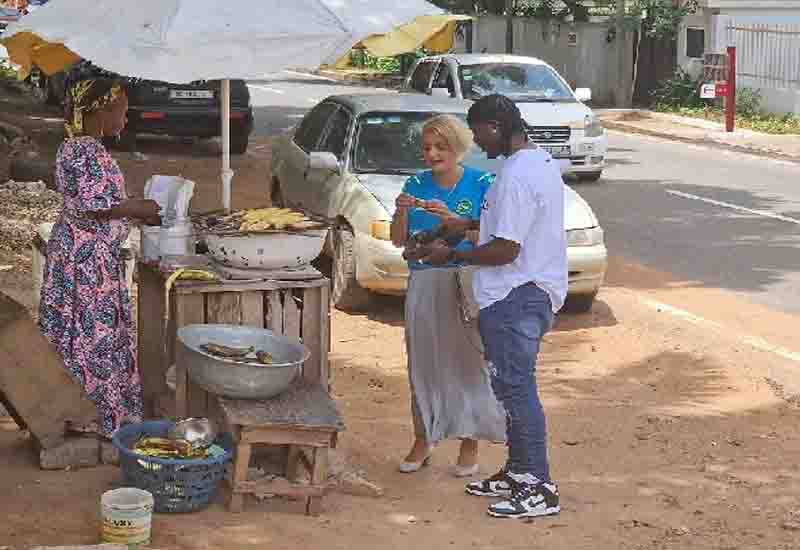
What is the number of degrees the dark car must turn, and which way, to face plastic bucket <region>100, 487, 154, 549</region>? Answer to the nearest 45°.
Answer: approximately 135° to its left

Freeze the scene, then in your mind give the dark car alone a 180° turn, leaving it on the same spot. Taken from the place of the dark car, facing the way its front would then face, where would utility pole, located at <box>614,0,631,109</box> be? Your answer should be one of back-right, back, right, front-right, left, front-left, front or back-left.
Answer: left

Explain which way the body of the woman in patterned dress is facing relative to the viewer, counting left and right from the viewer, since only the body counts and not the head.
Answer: facing to the right of the viewer

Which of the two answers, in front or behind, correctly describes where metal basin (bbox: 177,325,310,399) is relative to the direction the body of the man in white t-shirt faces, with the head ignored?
in front

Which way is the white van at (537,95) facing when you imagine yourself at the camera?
facing the viewer and to the right of the viewer

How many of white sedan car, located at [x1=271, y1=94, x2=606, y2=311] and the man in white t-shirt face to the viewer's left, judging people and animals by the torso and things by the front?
1

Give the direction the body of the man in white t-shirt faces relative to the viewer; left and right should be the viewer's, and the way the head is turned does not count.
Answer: facing to the left of the viewer

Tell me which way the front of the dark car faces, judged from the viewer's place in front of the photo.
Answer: facing away from the viewer and to the left of the viewer

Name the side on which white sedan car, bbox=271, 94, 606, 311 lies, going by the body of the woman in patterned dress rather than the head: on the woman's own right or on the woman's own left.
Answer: on the woman's own left

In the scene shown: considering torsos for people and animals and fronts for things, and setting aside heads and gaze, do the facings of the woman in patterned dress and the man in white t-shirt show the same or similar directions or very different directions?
very different directions

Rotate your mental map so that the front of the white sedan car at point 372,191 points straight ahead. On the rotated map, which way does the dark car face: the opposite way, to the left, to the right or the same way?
the opposite way

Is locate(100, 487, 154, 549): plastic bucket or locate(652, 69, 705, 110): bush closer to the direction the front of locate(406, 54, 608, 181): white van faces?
the plastic bucket

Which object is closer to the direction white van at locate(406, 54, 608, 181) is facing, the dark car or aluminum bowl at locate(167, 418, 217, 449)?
the aluminum bowl

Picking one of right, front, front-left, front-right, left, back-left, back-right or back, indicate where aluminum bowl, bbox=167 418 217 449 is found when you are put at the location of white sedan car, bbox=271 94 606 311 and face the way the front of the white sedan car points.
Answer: front-right

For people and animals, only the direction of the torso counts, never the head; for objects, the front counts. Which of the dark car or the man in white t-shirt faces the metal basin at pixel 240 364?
the man in white t-shirt
